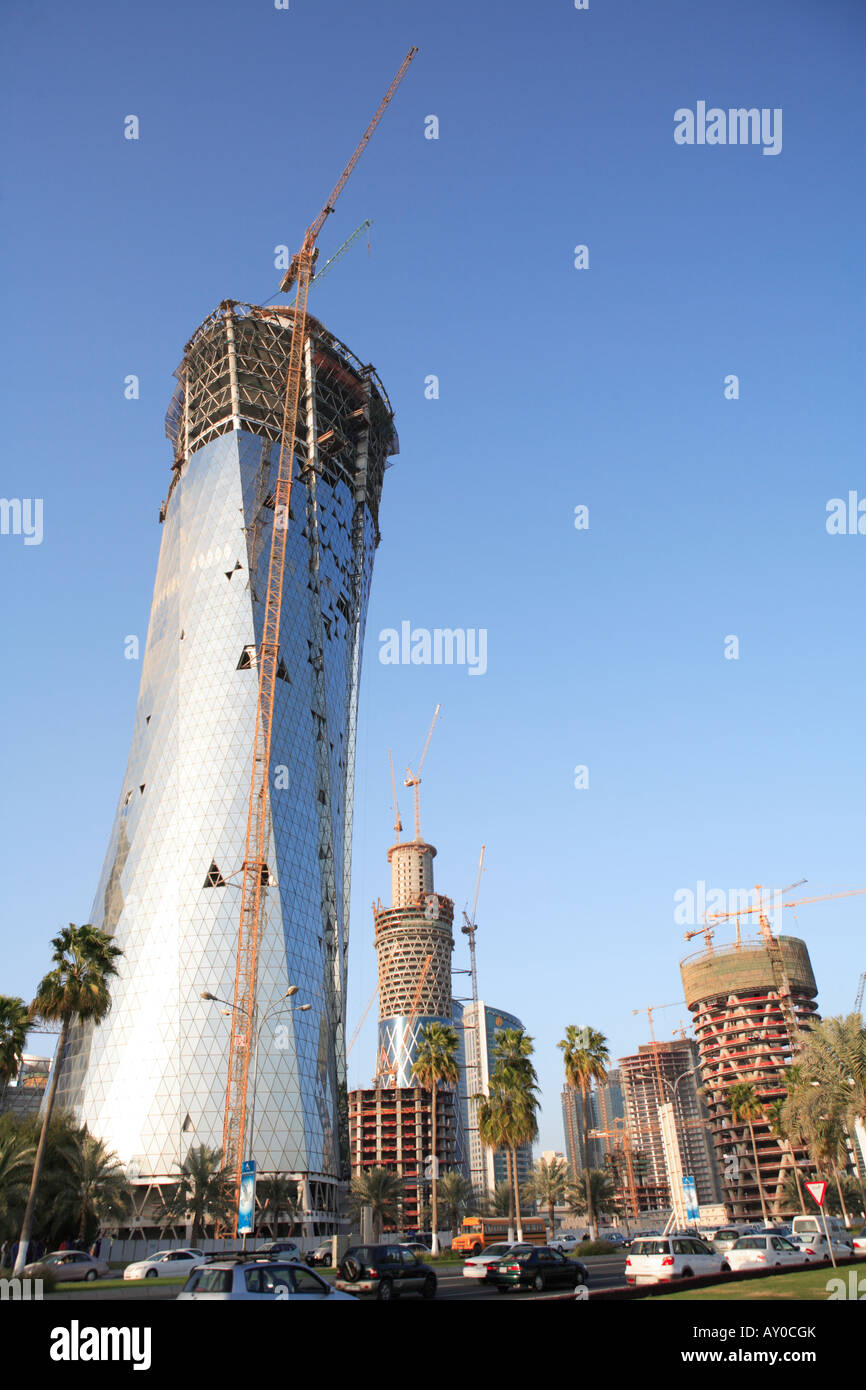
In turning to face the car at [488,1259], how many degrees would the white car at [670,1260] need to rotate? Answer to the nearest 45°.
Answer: approximately 90° to its left

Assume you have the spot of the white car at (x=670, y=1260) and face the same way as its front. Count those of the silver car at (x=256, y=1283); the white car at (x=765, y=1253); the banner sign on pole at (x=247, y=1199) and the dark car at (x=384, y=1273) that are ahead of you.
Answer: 1

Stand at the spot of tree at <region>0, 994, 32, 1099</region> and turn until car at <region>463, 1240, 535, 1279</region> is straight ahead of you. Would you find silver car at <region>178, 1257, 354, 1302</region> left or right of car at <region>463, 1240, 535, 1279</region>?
right

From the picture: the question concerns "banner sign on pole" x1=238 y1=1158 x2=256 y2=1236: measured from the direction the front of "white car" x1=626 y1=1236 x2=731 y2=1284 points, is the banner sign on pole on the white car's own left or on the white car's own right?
on the white car's own left

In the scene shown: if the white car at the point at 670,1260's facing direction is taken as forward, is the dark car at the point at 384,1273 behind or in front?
behind

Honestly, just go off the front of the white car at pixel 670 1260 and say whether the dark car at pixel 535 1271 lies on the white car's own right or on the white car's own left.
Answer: on the white car's own left

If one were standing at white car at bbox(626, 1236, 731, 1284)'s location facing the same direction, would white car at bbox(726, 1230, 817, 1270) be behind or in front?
in front

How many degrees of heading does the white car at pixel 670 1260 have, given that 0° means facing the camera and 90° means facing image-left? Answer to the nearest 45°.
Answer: approximately 225°

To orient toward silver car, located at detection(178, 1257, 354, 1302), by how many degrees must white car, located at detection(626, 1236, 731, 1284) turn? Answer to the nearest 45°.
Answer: approximately 180°

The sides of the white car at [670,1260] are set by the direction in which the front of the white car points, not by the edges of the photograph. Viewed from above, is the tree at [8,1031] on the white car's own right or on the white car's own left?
on the white car's own left
